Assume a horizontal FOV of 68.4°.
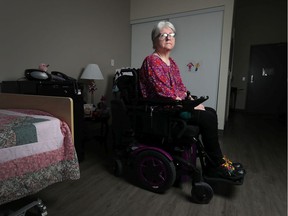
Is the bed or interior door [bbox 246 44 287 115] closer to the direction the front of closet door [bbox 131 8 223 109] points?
the bed

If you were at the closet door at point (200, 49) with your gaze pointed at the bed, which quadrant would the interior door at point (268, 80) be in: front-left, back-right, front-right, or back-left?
back-left

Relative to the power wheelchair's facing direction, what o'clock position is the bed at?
The bed is roughly at 5 o'clock from the power wheelchair.

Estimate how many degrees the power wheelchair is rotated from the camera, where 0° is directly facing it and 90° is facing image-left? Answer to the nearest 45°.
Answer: approximately 315°

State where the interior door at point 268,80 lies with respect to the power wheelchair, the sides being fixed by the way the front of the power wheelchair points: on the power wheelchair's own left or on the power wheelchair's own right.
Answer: on the power wheelchair's own left

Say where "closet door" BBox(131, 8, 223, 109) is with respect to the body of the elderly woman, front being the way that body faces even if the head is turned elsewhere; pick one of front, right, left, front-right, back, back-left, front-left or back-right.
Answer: back-left

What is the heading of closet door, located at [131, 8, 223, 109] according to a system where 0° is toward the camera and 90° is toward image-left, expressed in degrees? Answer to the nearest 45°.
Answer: approximately 45°

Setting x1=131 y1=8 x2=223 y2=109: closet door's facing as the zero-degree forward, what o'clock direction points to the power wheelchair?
The power wheelchair is roughly at 11 o'clock from the closet door.

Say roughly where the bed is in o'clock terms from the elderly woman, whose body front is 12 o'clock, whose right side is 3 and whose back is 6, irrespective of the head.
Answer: The bed is roughly at 3 o'clock from the elderly woman.

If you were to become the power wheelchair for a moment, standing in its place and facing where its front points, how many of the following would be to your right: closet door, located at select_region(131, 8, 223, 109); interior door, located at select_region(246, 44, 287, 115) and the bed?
1

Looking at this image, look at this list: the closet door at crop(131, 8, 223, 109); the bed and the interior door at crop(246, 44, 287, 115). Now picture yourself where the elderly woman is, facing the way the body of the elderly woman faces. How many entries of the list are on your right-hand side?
1

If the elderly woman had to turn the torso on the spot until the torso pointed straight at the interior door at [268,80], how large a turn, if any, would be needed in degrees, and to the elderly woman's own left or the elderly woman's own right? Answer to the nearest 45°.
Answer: approximately 90° to the elderly woman's own left
